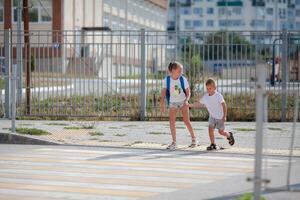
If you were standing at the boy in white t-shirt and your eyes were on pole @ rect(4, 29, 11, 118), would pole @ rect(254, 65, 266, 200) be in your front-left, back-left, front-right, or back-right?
back-left

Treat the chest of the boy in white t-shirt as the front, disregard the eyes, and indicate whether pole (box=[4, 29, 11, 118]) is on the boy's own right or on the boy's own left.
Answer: on the boy's own right

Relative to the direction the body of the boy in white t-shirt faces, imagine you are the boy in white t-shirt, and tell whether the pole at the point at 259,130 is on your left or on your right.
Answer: on your left

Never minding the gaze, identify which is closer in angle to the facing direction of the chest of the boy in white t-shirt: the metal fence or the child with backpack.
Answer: the child with backpack

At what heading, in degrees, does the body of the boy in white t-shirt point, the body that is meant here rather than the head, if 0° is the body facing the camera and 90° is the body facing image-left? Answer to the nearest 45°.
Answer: approximately 45°

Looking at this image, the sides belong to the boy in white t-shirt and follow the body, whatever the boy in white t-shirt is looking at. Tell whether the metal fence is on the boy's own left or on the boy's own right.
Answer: on the boy's own right
